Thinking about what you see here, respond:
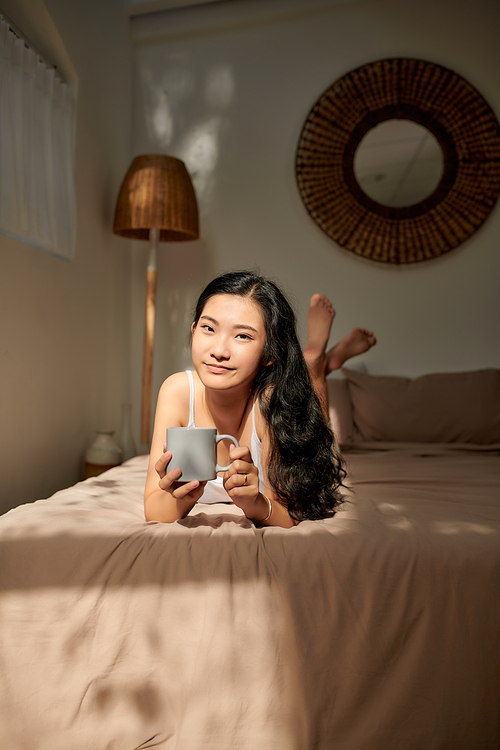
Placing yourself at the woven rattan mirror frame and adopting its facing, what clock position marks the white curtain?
The white curtain is roughly at 2 o'clock from the woven rattan mirror frame.

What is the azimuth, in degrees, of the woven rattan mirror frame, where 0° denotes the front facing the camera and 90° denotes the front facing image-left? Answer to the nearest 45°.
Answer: approximately 0°

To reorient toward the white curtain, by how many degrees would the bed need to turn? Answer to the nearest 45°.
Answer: approximately 135° to its right

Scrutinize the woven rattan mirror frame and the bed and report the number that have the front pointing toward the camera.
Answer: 2

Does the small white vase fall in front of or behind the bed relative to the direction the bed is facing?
behind

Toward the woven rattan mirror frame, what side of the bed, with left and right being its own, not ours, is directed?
back
